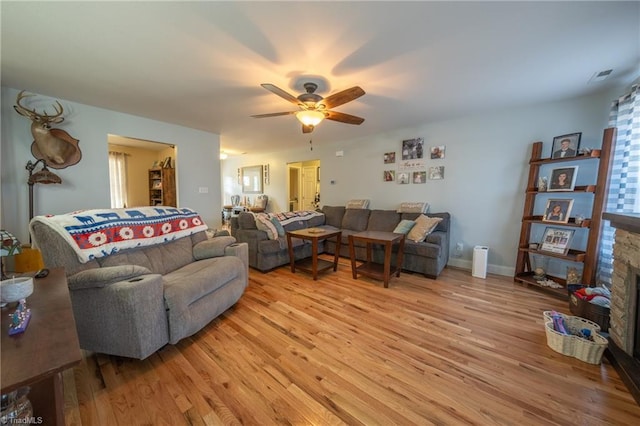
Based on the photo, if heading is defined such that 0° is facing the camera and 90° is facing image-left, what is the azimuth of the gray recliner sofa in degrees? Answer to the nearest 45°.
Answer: approximately 315°

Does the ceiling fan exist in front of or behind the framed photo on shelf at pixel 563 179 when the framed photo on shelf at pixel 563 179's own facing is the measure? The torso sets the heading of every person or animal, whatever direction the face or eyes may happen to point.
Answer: in front

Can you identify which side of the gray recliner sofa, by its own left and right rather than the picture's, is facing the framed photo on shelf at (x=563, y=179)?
front

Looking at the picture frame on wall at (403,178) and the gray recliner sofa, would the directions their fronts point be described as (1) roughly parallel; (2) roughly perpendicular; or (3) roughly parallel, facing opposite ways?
roughly perpendicular

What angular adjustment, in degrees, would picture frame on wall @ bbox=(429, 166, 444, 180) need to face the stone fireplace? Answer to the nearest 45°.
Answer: approximately 45° to its left

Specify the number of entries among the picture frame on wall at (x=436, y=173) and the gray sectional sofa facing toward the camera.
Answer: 2

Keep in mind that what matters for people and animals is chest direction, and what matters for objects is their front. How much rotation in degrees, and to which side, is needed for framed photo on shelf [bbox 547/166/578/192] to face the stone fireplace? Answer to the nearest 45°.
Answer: approximately 45° to its left

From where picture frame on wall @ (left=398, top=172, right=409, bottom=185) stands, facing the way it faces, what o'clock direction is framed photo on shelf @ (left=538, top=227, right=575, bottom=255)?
The framed photo on shelf is roughly at 10 o'clock from the picture frame on wall.

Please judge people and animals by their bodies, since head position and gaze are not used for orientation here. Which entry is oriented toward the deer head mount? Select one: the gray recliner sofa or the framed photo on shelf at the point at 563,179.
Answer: the framed photo on shelf

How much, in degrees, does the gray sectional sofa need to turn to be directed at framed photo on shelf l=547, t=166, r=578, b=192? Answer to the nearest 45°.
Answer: approximately 90° to its left
